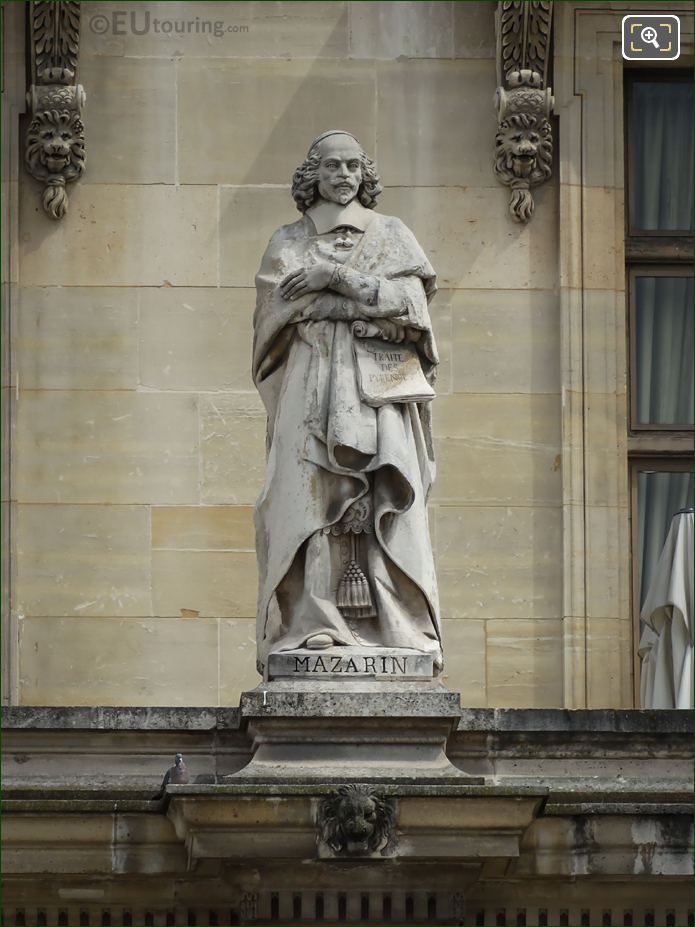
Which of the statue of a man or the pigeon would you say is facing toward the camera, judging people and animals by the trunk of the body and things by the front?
the statue of a man

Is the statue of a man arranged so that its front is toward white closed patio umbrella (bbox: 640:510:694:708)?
no

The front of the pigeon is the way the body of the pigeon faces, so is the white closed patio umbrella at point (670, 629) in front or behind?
in front

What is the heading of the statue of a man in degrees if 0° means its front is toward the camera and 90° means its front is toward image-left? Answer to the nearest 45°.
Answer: approximately 0°

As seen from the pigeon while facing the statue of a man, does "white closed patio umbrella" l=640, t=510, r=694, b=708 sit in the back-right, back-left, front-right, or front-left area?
front-left

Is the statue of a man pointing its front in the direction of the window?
no

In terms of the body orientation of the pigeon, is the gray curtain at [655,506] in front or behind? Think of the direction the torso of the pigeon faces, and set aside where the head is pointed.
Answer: in front
